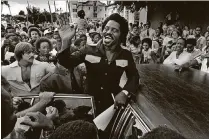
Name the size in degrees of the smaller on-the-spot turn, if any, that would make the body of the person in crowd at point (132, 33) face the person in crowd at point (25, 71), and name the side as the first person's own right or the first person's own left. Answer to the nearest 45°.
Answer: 0° — they already face them

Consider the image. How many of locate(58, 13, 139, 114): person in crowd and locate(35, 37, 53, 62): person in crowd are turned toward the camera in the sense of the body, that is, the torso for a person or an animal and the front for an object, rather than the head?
2

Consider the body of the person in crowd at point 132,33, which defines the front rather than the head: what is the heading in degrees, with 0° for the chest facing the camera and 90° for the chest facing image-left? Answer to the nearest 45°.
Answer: approximately 45°
